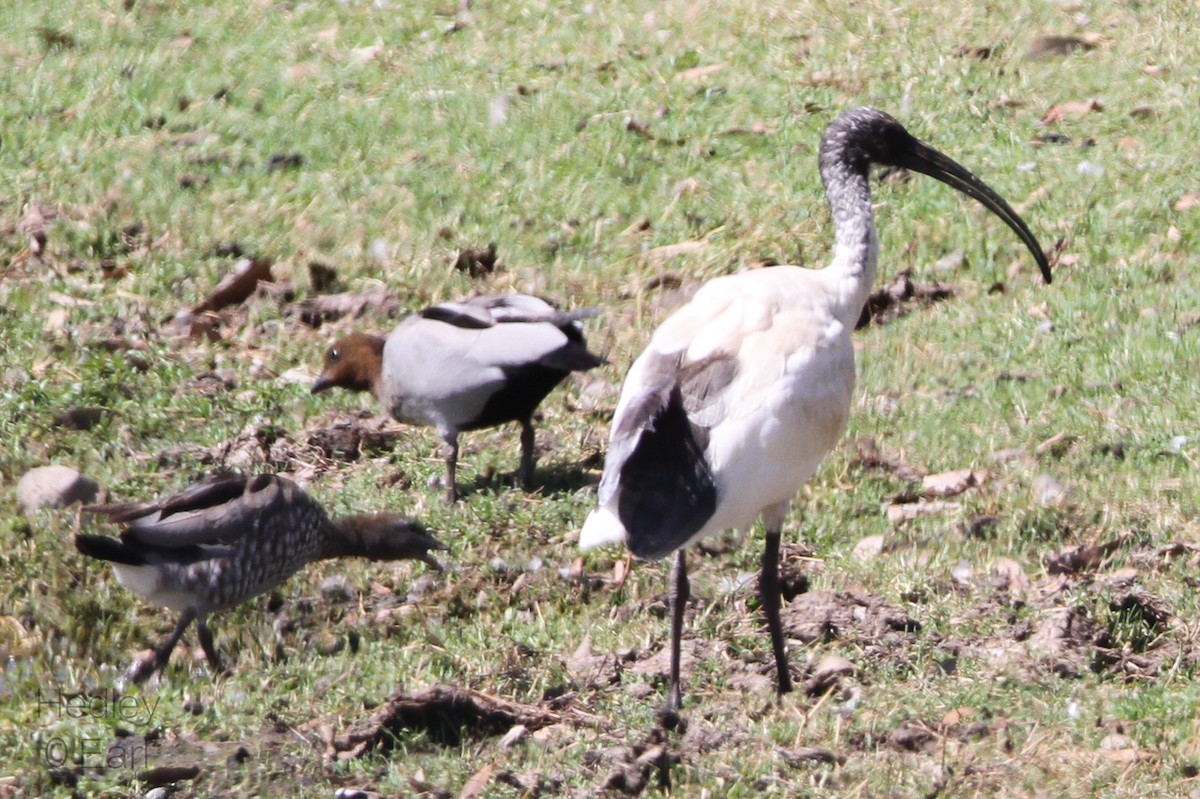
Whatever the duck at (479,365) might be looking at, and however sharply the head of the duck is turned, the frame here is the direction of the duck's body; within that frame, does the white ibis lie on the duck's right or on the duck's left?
on the duck's left

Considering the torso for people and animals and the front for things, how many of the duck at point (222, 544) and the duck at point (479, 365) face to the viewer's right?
1

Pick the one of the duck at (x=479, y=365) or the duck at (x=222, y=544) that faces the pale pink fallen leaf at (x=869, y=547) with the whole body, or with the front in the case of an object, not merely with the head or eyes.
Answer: the duck at (x=222, y=544)

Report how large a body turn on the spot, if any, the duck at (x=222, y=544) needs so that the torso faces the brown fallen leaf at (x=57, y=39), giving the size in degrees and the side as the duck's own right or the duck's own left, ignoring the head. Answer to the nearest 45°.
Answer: approximately 90° to the duck's own left

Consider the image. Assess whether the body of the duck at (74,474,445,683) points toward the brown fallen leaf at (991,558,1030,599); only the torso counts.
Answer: yes

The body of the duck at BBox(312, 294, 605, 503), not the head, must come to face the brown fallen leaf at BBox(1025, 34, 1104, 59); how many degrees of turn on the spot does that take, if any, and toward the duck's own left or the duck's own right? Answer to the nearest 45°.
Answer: approximately 135° to the duck's own right

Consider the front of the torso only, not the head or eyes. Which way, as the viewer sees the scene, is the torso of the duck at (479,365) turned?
to the viewer's left

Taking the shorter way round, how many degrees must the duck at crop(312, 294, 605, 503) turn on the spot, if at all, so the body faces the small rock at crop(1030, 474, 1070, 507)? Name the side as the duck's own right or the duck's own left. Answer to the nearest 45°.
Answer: approximately 180°

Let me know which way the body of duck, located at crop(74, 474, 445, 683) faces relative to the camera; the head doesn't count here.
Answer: to the viewer's right

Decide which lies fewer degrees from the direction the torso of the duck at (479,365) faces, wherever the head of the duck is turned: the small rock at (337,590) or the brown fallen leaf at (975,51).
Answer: the small rock

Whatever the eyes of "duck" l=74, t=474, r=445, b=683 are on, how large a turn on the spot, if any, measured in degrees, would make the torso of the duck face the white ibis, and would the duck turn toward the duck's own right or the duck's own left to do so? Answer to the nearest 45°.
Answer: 0° — it already faces it

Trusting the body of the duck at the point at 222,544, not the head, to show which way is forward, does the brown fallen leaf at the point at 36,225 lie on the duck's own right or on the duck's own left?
on the duck's own left

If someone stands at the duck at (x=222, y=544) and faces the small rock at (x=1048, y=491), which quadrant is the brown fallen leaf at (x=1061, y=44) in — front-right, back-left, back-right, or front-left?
front-left

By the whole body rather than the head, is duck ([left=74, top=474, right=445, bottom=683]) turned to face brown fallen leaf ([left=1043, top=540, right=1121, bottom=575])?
yes

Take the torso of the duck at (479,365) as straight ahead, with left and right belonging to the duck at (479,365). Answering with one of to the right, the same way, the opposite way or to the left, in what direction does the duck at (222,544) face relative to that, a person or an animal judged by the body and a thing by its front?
the opposite way

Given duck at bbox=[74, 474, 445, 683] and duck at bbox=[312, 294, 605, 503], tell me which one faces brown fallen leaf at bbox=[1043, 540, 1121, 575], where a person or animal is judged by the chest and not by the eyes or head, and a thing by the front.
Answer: duck at bbox=[74, 474, 445, 683]

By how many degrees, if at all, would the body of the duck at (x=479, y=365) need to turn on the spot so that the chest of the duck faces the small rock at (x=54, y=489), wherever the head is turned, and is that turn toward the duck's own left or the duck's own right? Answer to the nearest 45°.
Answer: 0° — it already faces it
